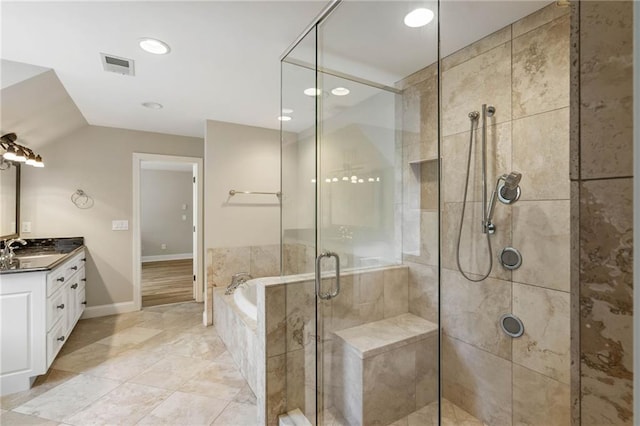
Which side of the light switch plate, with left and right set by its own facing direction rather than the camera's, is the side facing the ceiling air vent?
front

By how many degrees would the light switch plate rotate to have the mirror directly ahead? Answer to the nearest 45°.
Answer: approximately 90° to its right

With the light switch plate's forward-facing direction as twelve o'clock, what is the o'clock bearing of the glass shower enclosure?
The glass shower enclosure is roughly at 11 o'clock from the light switch plate.

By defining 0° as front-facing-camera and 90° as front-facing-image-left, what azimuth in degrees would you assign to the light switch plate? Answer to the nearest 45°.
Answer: approximately 0°

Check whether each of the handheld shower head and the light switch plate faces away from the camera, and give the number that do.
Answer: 0

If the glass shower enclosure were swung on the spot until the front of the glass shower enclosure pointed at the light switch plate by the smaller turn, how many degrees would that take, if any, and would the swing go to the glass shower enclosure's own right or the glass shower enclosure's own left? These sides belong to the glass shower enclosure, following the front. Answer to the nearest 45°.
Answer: approximately 45° to the glass shower enclosure's own right

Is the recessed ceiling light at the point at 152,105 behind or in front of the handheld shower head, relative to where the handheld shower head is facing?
in front

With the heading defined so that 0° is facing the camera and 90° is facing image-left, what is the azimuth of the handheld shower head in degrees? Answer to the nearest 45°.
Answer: approximately 45°

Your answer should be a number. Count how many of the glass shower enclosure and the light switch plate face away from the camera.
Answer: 0

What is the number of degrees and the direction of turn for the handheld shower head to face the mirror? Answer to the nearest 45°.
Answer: approximately 45° to its right

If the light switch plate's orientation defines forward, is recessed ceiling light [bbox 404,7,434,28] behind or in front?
in front

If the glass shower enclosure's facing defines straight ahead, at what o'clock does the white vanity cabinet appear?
The white vanity cabinet is roughly at 1 o'clock from the glass shower enclosure.
